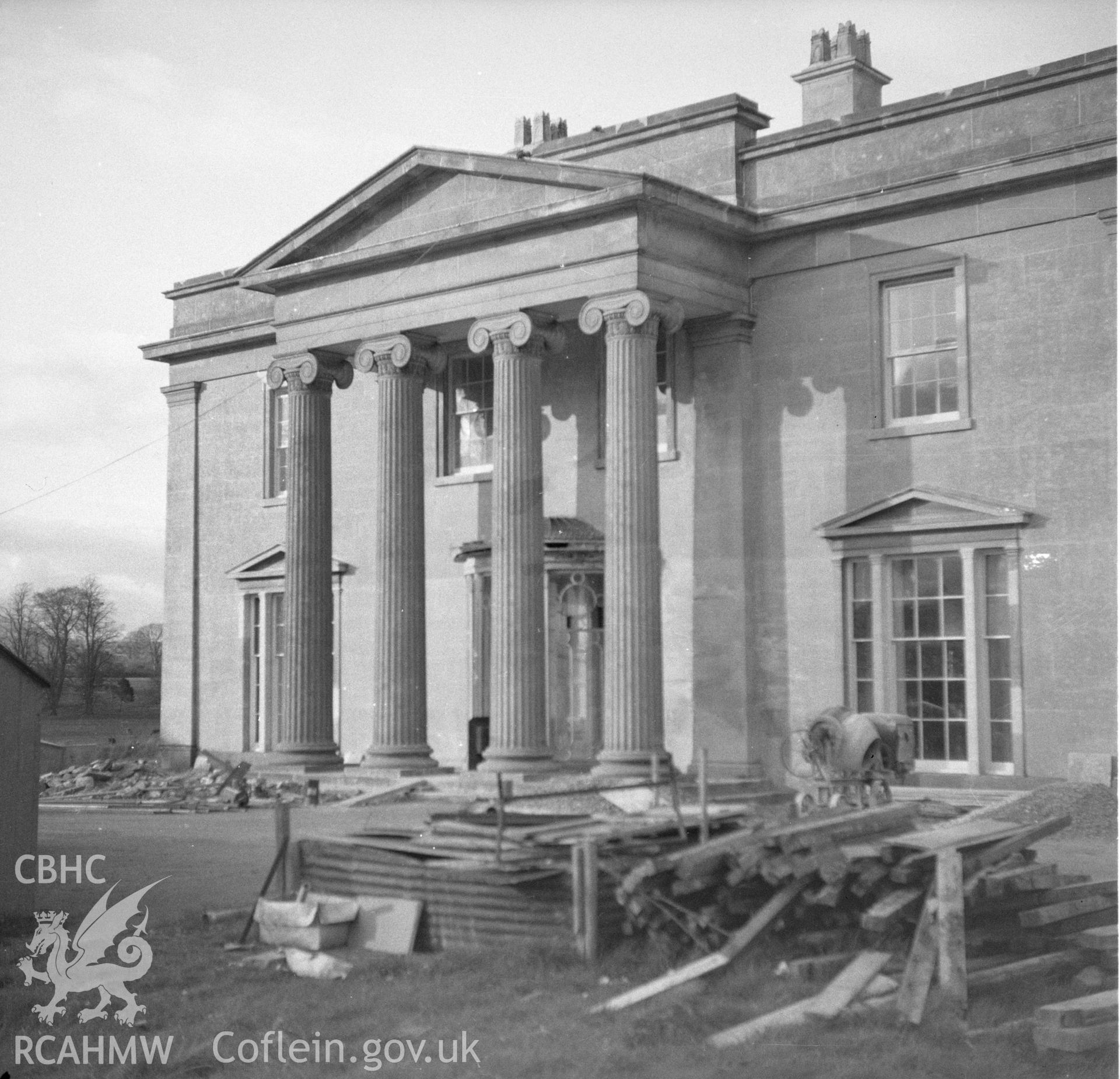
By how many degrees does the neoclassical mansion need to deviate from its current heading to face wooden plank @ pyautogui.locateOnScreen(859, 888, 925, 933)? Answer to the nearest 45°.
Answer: approximately 45° to its left

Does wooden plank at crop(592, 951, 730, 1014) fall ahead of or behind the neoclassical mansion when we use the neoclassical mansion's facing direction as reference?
ahead

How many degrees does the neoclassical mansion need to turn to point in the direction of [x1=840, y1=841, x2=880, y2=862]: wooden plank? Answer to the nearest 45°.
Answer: approximately 45° to its left

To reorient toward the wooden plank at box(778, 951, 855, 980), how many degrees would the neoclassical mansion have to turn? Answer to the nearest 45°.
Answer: approximately 45° to its left

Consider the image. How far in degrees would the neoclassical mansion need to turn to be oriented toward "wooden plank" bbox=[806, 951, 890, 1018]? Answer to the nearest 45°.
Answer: approximately 45° to its left

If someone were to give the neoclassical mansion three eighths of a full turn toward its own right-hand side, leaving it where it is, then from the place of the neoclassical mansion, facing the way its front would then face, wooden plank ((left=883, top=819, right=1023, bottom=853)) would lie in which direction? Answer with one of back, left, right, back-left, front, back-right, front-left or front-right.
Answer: back

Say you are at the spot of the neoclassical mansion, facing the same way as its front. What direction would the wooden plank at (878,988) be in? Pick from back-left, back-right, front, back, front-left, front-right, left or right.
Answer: front-left

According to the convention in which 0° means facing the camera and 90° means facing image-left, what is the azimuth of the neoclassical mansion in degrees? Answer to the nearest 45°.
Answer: approximately 45°

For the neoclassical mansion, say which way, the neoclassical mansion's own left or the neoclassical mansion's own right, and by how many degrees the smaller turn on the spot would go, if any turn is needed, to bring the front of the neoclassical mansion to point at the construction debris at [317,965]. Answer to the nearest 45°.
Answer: approximately 45° to the neoclassical mansion's own left

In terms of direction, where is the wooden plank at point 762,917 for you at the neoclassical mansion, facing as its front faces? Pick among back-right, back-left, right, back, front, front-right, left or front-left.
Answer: front-left
